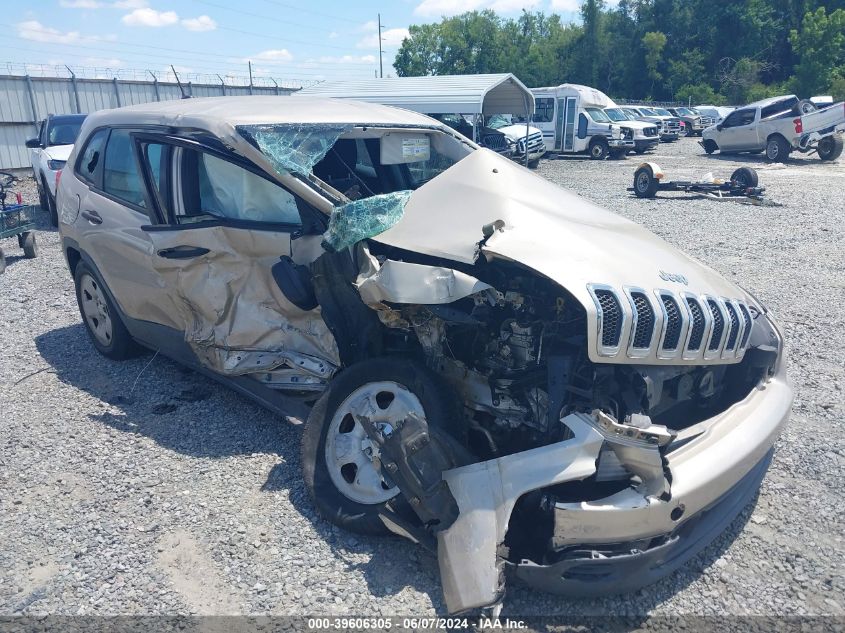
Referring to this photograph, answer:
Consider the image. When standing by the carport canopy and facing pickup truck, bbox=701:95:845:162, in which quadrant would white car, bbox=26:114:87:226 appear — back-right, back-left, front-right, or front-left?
back-right

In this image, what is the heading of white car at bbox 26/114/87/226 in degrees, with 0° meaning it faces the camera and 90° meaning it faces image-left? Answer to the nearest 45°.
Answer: approximately 0°

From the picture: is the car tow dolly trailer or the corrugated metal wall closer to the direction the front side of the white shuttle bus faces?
the car tow dolly trailer

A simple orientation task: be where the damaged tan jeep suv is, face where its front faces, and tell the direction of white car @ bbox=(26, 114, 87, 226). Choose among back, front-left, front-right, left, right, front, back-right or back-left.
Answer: back

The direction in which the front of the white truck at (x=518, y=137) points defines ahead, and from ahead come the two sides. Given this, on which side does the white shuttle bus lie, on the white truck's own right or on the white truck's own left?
on the white truck's own left

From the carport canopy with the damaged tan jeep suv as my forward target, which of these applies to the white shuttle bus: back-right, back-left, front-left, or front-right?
back-left

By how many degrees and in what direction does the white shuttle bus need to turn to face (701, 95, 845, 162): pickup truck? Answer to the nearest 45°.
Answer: approximately 45° to its left

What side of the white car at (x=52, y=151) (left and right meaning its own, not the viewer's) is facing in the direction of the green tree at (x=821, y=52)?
left

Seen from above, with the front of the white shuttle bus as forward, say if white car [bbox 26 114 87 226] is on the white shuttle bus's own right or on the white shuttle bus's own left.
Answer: on the white shuttle bus's own right

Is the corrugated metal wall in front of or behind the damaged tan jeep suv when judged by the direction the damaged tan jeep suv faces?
behind
